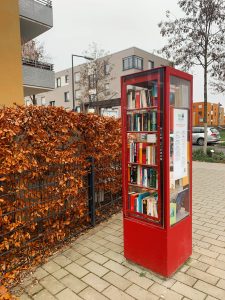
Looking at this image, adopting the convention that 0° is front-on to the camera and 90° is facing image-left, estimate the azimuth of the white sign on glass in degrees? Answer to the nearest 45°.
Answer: approximately 315°

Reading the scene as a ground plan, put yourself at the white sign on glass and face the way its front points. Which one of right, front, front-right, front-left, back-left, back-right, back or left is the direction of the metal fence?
back-right

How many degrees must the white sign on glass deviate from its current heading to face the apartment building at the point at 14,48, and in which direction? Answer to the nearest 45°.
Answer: approximately 180°
